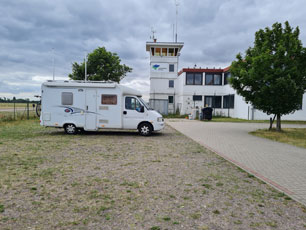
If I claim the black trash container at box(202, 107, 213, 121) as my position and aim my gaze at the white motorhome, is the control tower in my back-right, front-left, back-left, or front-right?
back-right

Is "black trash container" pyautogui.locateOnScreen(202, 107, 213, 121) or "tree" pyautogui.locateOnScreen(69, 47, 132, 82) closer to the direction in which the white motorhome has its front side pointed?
the black trash container

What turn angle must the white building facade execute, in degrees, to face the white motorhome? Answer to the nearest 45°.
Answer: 0° — it already faces it

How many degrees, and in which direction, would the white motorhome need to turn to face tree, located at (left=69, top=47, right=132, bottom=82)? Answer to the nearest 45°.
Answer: approximately 90° to its left

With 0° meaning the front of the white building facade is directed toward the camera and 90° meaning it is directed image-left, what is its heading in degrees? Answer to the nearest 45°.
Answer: approximately 0°

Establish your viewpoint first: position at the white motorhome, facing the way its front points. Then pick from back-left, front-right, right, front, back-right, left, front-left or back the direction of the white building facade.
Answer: front-left

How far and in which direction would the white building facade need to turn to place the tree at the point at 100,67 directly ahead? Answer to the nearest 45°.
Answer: approximately 90° to its right

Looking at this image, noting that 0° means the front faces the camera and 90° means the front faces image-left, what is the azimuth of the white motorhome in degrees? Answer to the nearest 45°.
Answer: approximately 270°

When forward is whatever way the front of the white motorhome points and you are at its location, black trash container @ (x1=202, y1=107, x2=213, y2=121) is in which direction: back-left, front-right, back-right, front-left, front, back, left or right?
front-left

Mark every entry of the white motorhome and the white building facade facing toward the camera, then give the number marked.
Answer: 1
